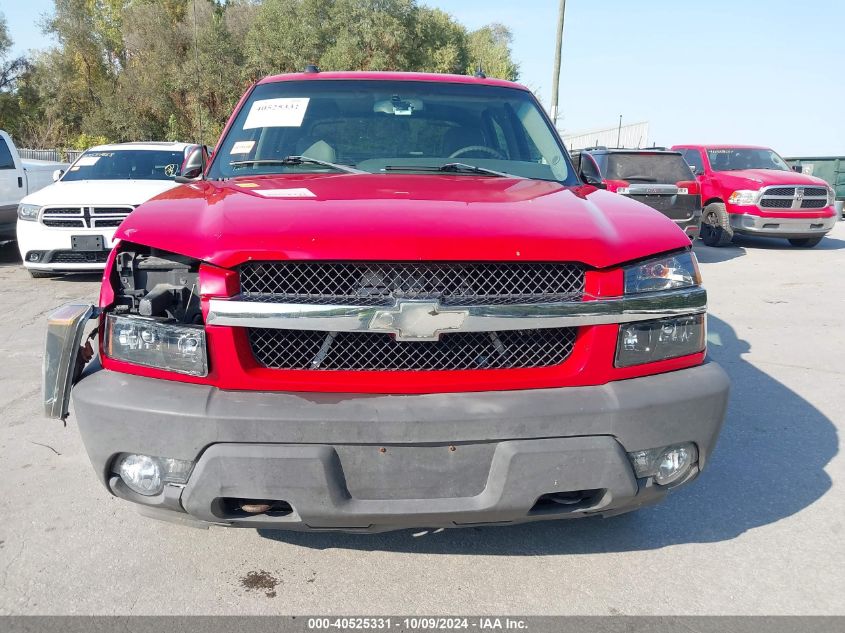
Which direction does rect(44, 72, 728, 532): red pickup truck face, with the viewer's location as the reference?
facing the viewer

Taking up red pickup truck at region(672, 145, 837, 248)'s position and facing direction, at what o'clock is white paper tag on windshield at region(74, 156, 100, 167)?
The white paper tag on windshield is roughly at 3 o'clock from the red pickup truck.

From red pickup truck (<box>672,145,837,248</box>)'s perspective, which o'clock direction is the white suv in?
The white suv is roughly at 3 o'clock from the red pickup truck.

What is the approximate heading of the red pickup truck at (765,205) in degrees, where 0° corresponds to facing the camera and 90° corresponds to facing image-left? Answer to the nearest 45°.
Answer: approximately 315°

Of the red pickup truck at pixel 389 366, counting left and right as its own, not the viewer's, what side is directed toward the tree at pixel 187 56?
back

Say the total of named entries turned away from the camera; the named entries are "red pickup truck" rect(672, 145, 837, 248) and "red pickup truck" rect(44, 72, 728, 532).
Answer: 0

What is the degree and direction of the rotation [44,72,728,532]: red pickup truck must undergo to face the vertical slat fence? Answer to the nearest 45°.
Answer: approximately 135° to its right

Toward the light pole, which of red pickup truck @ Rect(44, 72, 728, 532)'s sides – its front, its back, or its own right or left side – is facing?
back

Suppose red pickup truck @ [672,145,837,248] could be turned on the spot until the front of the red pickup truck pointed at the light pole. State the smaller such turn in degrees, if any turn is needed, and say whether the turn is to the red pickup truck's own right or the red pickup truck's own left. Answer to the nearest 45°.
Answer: approximately 180°

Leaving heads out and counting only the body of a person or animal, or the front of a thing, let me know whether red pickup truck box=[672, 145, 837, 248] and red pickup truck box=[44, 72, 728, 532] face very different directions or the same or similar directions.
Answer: same or similar directions

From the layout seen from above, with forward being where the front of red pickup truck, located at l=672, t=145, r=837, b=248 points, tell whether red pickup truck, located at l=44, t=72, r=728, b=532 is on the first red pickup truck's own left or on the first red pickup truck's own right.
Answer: on the first red pickup truck's own right

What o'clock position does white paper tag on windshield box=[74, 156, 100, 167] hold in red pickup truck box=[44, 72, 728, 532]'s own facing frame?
The white paper tag on windshield is roughly at 5 o'clock from the red pickup truck.
